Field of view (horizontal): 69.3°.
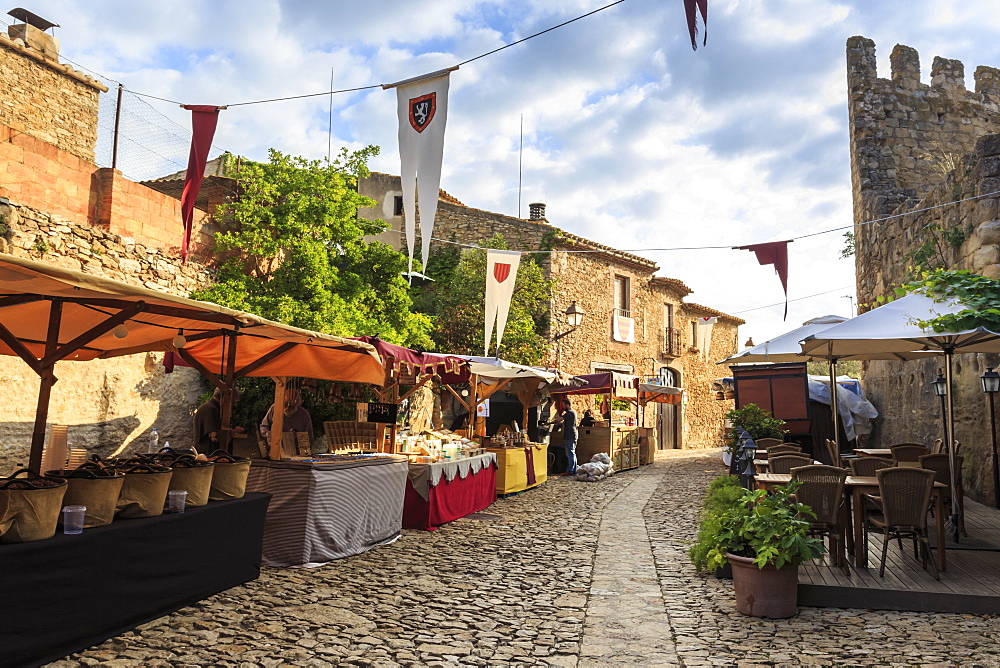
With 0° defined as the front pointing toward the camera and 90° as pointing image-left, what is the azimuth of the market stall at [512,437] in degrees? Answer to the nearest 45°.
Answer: approximately 315°

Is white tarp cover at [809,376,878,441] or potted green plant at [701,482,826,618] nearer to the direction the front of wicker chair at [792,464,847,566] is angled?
the white tarp cover

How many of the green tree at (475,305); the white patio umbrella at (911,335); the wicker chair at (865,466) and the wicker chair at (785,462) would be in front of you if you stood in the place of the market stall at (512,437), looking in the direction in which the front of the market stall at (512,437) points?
3

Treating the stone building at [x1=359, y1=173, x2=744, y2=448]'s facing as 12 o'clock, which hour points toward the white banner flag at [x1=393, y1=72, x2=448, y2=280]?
The white banner flag is roughly at 2 o'clock from the stone building.

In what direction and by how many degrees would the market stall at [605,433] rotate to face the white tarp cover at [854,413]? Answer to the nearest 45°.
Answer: approximately 45° to its left

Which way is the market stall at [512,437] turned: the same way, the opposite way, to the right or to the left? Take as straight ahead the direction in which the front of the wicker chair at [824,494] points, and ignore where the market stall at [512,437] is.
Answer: to the right

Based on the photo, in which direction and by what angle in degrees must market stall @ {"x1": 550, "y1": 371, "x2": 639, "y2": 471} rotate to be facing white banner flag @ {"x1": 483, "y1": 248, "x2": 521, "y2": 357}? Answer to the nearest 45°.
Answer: approximately 45° to its right

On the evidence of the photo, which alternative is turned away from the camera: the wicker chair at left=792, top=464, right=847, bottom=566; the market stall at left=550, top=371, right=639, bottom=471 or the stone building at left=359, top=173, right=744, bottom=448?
the wicker chair

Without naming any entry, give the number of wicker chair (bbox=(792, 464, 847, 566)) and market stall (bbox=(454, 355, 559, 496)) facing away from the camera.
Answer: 1
